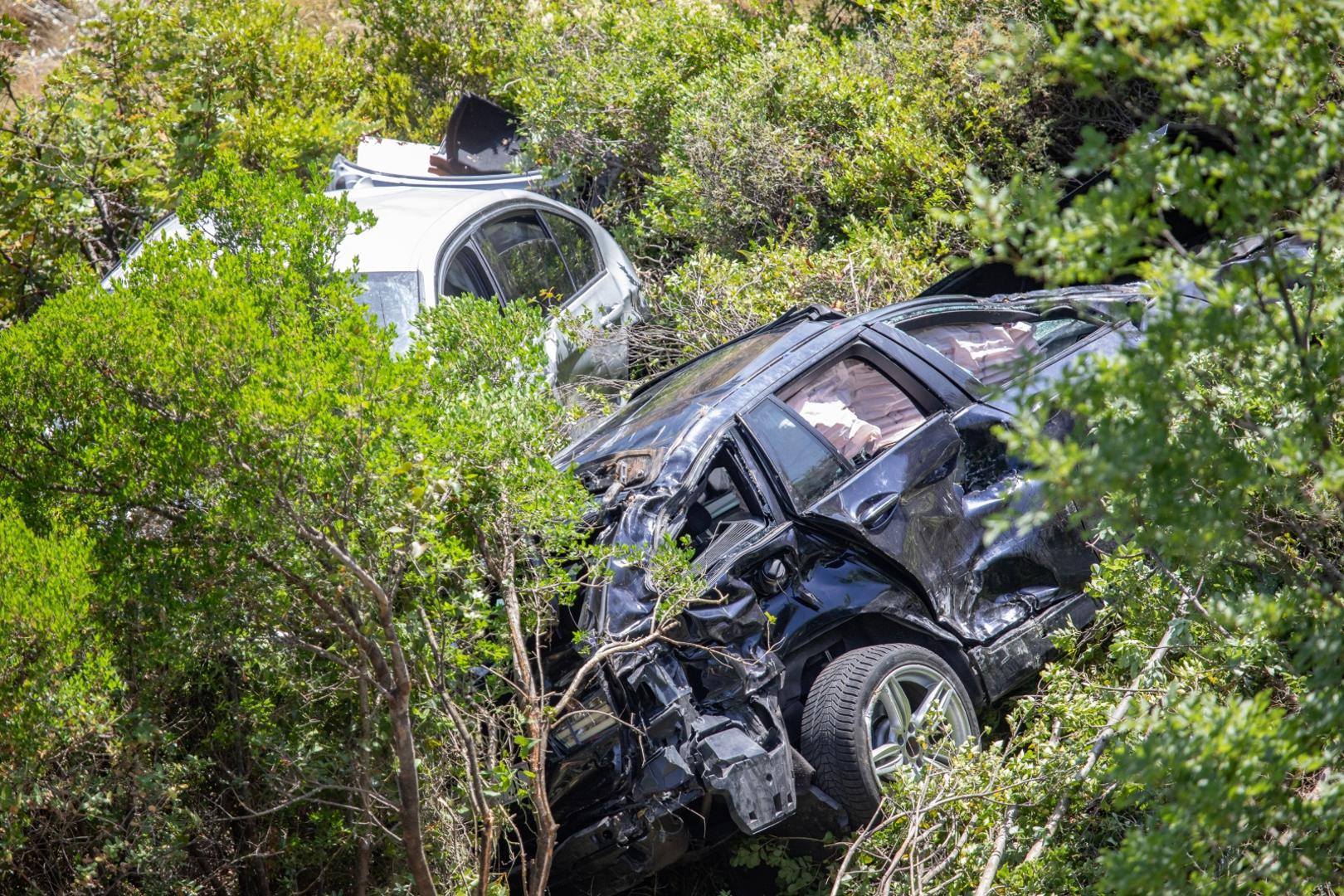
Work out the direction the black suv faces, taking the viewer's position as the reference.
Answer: facing away from the viewer and to the right of the viewer

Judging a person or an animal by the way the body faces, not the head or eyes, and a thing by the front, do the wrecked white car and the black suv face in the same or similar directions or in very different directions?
very different directions

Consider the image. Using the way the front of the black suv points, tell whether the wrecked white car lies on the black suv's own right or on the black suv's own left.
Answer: on the black suv's own left

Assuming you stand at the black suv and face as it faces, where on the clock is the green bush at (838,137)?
The green bush is roughly at 11 o'clock from the black suv.

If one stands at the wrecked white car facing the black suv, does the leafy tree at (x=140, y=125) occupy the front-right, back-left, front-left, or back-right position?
back-right

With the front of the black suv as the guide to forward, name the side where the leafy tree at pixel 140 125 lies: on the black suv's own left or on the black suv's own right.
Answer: on the black suv's own left

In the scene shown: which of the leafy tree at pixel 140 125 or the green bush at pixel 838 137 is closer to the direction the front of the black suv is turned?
the green bush

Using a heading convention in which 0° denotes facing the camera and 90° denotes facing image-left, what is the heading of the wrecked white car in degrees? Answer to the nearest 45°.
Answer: approximately 45°
